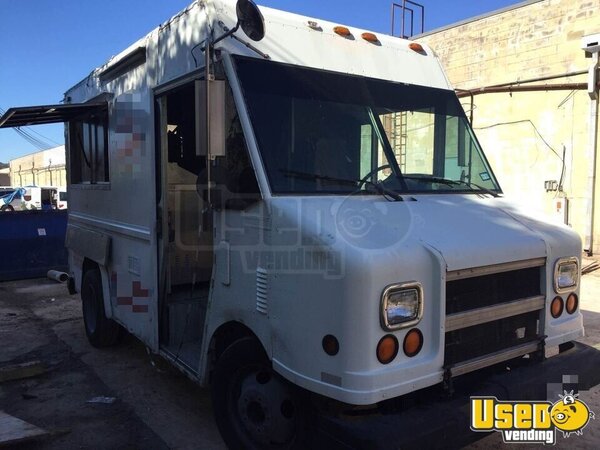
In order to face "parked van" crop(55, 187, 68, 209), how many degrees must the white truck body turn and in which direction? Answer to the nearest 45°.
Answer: approximately 180°

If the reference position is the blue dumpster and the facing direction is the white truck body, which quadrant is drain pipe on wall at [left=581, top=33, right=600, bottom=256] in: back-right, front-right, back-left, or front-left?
front-left

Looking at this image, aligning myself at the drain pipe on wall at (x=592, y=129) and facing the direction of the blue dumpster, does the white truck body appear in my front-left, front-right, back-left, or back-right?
front-left

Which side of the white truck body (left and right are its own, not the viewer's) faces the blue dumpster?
back

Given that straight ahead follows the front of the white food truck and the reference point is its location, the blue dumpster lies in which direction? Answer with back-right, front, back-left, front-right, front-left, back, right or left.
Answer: back

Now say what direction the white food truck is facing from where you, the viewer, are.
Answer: facing the viewer and to the right of the viewer

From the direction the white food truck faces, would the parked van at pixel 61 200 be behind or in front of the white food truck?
behind

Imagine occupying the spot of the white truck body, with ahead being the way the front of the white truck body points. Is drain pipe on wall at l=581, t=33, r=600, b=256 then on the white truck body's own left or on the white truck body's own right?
on the white truck body's own left

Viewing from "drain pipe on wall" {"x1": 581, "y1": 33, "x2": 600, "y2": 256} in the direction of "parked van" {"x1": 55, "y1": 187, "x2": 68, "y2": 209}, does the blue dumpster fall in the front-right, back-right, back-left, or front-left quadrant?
front-left
